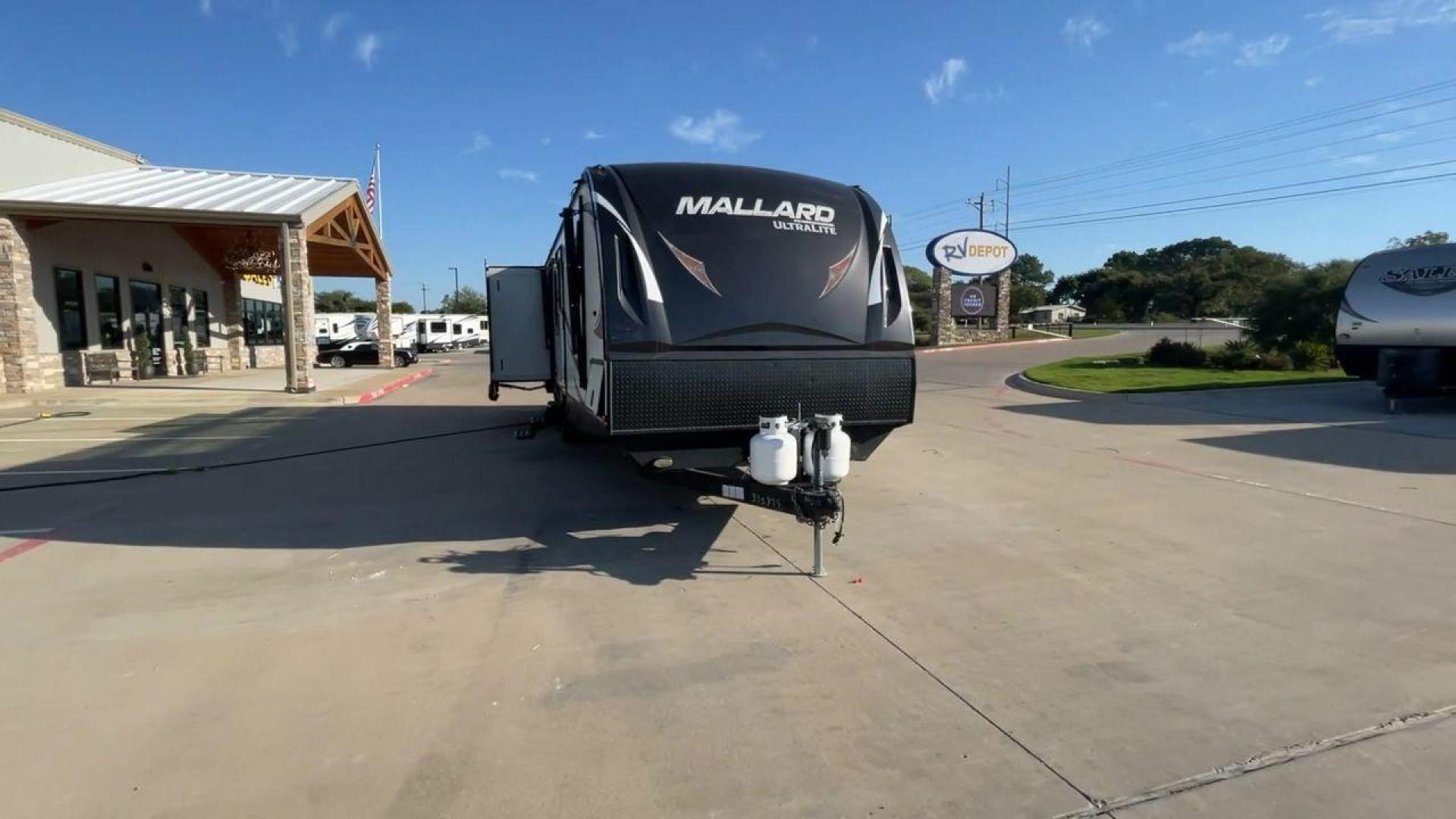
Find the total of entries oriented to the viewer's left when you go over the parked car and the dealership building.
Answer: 0

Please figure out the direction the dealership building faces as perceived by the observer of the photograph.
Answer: facing the viewer and to the right of the viewer

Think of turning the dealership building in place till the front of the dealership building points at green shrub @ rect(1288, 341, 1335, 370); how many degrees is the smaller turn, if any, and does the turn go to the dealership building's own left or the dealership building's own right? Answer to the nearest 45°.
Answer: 0° — it already faces it

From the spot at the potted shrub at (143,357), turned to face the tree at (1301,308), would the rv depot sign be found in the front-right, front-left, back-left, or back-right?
front-left

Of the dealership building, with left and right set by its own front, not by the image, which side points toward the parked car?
left

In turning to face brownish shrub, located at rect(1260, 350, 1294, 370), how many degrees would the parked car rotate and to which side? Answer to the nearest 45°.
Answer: approximately 45° to its right

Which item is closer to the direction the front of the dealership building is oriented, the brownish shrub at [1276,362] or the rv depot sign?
the brownish shrub

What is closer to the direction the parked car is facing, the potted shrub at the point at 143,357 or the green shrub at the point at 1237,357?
the green shrub

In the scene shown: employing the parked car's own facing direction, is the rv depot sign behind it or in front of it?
in front

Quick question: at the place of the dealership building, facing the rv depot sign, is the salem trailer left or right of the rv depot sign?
right

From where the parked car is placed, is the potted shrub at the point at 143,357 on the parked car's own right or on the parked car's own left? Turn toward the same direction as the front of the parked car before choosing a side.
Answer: on the parked car's own right

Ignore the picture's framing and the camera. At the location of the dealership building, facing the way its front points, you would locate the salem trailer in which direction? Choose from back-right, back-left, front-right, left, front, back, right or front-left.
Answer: front

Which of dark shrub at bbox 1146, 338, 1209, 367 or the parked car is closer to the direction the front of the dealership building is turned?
the dark shrub

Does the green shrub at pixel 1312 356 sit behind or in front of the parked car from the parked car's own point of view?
in front

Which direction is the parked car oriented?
to the viewer's right
